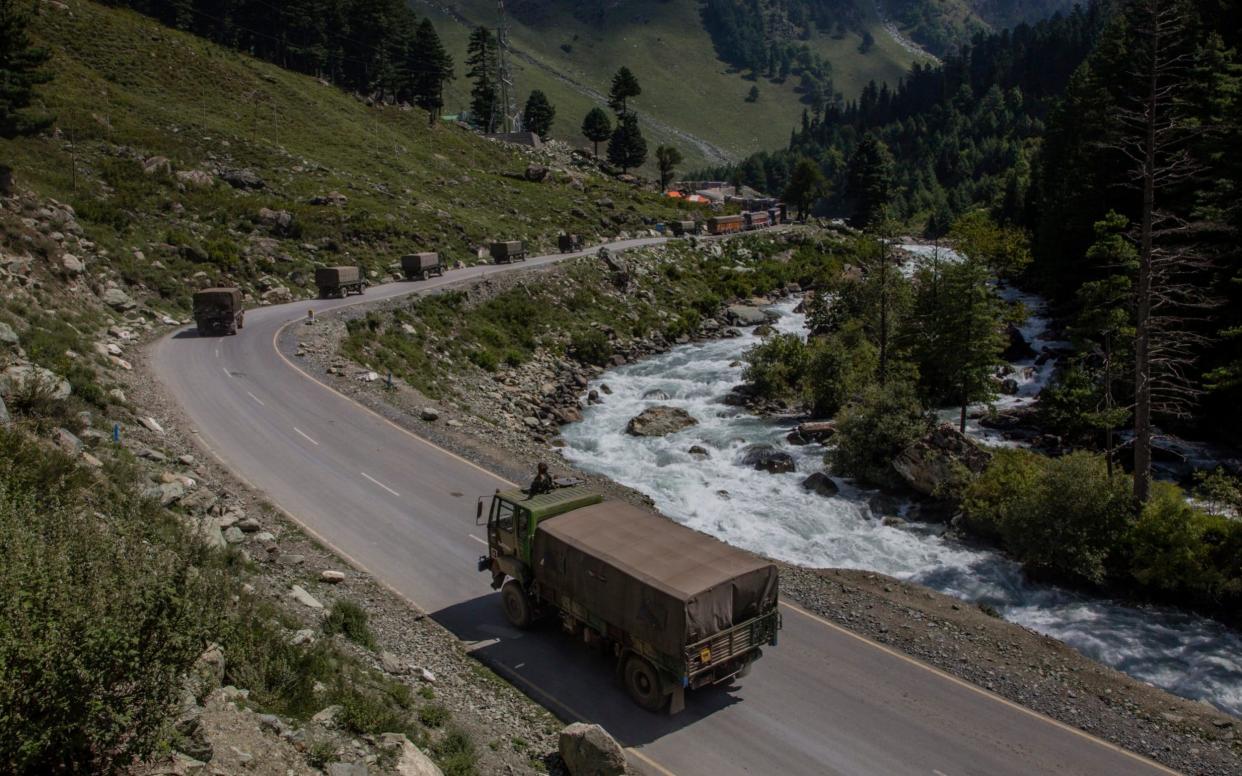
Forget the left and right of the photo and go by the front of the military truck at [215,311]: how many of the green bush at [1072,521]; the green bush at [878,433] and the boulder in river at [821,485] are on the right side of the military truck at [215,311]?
3

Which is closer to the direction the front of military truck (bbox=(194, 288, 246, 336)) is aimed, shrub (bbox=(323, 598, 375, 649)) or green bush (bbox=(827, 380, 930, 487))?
the green bush

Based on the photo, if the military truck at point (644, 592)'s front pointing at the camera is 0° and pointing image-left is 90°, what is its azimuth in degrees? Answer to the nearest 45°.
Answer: approximately 135°

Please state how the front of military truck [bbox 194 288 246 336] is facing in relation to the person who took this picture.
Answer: facing away from the viewer and to the right of the viewer

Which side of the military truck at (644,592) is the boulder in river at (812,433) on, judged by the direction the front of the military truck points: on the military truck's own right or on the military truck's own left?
on the military truck's own right

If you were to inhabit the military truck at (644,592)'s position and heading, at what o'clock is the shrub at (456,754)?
The shrub is roughly at 9 o'clock from the military truck.

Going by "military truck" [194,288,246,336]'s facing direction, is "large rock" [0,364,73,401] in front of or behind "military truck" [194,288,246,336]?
behind

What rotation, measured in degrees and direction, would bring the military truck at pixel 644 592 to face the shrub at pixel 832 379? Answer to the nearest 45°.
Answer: approximately 45° to its right

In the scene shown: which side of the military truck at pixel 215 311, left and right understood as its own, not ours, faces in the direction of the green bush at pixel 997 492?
right

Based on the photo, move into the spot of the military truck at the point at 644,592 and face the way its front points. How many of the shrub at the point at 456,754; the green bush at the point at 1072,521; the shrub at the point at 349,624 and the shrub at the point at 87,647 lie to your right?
1

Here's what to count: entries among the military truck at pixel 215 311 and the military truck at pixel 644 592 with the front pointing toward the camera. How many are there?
0

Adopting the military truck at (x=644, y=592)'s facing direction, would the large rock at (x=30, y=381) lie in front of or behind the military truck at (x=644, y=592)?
in front

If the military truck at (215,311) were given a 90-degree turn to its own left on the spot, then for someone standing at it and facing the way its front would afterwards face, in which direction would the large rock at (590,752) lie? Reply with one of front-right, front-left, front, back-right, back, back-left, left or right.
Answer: back-left

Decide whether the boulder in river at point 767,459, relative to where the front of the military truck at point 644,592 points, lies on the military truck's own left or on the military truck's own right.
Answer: on the military truck's own right

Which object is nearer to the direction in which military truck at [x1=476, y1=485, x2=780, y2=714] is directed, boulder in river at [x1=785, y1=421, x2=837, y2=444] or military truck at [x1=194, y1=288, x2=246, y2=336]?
the military truck

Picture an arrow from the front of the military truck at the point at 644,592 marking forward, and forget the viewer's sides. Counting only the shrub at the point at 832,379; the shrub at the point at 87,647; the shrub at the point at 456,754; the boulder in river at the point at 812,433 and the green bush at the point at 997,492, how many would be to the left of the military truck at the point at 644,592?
2

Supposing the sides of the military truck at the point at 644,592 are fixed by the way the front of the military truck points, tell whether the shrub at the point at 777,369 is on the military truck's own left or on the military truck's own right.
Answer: on the military truck's own right
